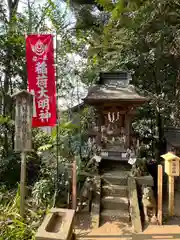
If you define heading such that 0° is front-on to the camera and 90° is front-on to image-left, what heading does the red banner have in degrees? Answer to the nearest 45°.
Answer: approximately 0°

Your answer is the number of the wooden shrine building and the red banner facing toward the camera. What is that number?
2

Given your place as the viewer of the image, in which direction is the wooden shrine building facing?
facing the viewer

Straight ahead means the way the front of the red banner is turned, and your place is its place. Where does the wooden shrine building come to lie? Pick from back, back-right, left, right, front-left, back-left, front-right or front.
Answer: back-left

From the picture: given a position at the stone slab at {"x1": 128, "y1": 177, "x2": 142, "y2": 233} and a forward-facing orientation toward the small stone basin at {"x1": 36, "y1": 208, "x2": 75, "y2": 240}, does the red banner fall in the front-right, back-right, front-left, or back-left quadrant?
front-right

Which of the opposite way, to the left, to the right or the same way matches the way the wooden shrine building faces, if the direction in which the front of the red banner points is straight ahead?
the same way

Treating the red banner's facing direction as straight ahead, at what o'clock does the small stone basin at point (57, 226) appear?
The small stone basin is roughly at 12 o'clock from the red banner.

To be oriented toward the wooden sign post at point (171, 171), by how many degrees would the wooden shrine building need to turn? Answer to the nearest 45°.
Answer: approximately 45° to its left

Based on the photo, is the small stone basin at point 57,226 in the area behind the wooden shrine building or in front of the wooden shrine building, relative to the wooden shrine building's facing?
in front

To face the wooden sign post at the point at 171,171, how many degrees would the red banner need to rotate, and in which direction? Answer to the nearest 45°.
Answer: approximately 90° to its left
